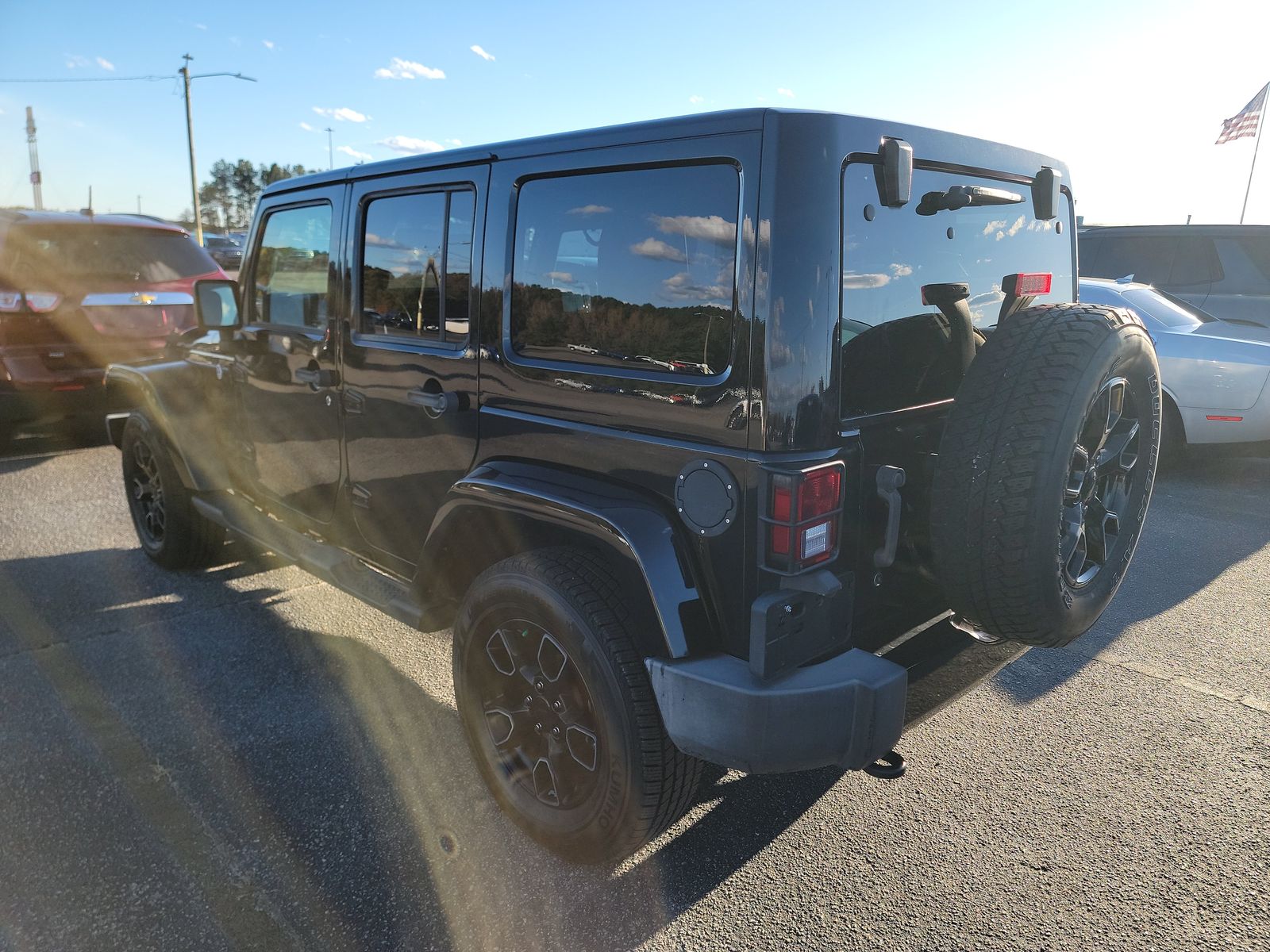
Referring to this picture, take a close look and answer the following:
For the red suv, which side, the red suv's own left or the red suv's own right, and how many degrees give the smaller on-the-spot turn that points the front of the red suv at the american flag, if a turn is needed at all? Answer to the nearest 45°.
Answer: approximately 90° to the red suv's own right

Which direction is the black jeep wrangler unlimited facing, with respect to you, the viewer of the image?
facing away from the viewer and to the left of the viewer

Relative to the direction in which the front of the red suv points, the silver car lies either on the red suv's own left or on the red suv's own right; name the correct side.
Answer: on the red suv's own right

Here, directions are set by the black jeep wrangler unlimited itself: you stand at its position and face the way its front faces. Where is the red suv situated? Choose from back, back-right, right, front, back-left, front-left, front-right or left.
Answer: front

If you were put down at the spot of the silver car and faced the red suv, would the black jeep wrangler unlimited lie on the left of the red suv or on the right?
left

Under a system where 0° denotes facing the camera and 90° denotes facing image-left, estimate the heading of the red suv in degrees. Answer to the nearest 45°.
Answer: approximately 180°

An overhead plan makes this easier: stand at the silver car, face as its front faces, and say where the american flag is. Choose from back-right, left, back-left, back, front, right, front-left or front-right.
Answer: right

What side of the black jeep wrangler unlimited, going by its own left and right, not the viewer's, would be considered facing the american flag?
right

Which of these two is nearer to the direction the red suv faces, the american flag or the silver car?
the american flag

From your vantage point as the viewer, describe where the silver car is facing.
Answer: facing to the left of the viewer

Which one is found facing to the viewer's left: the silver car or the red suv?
the silver car

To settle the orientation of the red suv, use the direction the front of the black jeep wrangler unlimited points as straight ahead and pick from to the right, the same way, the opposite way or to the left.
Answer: the same way

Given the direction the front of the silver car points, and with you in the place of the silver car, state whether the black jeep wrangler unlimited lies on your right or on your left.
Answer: on your left

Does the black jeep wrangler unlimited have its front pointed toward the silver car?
no

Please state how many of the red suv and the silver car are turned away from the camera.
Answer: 1
